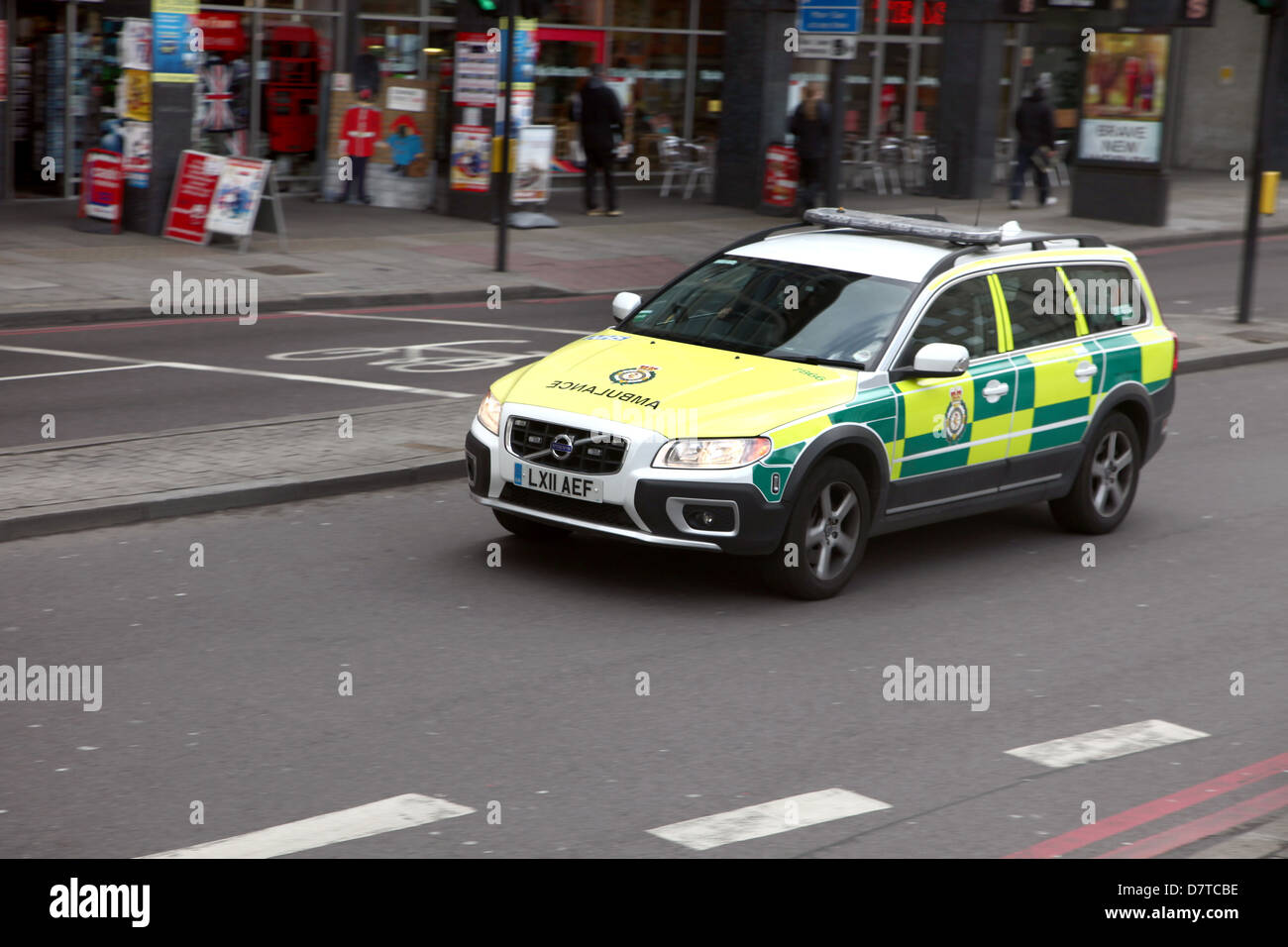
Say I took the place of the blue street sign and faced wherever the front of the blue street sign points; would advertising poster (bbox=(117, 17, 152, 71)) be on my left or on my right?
on my right

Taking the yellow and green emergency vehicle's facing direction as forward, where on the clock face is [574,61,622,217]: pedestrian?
The pedestrian is roughly at 4 o'clock from the yellow and green emergency vehicle.

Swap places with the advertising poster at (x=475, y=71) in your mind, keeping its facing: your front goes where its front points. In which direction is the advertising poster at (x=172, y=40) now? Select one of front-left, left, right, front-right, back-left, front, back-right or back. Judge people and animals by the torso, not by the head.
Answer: front-right

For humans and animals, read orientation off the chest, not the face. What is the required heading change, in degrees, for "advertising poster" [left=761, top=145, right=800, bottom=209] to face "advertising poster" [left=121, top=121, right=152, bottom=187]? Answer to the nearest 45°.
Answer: approximately 45° to its right

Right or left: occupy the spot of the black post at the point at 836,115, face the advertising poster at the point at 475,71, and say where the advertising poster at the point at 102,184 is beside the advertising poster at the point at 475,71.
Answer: left

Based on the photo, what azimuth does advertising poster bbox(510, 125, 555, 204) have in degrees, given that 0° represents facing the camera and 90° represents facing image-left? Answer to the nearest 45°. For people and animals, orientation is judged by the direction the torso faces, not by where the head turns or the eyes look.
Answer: approximately 0°

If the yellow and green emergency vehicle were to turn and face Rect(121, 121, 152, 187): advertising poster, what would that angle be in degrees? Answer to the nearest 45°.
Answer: approximately 90° to its right

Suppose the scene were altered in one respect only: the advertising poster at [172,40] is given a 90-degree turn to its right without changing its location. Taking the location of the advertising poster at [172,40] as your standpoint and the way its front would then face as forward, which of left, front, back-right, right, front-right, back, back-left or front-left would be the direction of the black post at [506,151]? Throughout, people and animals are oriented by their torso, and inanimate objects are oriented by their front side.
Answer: back-left
